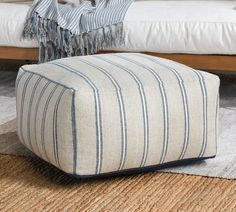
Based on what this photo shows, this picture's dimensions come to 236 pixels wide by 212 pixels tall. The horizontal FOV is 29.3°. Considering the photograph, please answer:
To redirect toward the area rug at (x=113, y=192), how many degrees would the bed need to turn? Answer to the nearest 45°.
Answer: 0° — it already faces it

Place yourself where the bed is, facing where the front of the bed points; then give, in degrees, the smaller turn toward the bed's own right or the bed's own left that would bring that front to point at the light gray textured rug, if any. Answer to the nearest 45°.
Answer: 0° — it already faces it

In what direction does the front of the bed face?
toward the camera

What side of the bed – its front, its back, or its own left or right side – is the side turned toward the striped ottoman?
front
